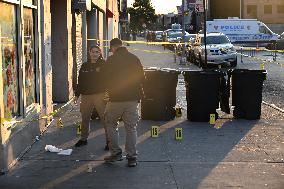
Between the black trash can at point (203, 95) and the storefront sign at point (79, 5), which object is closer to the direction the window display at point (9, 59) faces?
the black trash can

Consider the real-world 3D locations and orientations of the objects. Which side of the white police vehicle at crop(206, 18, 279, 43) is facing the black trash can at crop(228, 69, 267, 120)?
right

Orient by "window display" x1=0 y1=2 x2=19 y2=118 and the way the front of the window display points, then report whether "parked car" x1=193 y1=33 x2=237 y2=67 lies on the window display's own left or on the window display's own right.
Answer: on the window display's own left

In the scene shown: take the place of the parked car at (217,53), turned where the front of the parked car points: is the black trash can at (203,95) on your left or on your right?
on your right

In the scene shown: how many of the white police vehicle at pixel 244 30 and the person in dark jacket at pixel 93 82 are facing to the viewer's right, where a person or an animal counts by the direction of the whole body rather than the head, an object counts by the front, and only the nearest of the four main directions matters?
1

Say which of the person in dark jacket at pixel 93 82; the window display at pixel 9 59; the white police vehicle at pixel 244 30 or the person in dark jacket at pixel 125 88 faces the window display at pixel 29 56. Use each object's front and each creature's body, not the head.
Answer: the person in dark jacket at pixel 125 88

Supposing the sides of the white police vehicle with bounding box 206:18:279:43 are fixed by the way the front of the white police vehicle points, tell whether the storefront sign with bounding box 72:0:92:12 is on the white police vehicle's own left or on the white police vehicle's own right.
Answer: on the white police vehicle's own right

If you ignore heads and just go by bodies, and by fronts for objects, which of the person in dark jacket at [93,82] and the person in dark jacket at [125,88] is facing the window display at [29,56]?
the person in dark jacket at [125,88]

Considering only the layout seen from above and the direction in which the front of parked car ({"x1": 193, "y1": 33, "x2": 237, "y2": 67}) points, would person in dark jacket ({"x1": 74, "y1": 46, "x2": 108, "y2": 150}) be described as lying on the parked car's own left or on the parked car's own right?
on the parked car's own right

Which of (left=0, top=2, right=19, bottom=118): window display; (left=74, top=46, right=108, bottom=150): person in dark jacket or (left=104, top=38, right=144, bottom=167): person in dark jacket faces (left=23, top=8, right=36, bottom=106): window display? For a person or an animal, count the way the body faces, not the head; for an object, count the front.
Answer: (left=104, top=38, right=144, bottom=167): person in dark jacket

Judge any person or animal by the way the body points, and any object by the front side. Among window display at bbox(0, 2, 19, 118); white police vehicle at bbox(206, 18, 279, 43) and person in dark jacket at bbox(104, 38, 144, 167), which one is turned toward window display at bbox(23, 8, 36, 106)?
the person in dark jacket

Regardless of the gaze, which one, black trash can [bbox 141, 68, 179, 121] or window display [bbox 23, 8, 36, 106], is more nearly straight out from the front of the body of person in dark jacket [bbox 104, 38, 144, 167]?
the window display

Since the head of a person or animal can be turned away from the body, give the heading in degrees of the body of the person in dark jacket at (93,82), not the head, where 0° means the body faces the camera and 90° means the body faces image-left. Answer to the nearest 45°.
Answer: approximately 0°
